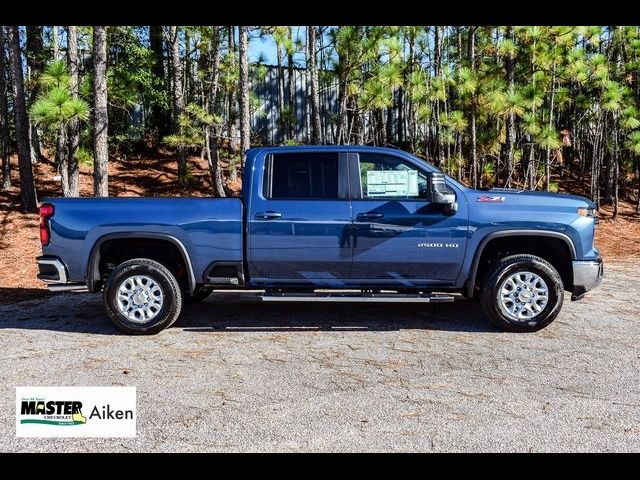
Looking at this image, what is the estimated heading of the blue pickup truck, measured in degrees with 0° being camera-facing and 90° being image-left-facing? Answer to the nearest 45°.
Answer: approximately 270°
